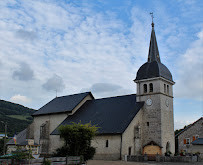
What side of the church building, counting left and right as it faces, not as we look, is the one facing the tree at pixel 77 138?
right

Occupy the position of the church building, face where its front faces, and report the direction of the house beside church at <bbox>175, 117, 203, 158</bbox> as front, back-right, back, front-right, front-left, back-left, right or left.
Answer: left

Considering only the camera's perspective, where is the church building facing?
facing the viewer and to the right of the viewer
